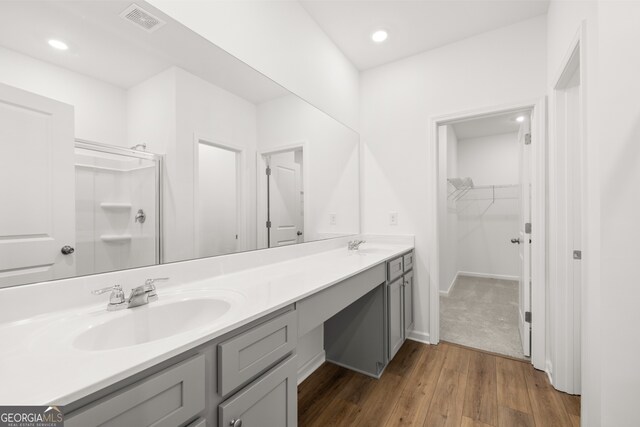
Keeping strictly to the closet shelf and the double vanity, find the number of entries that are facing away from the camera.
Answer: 0

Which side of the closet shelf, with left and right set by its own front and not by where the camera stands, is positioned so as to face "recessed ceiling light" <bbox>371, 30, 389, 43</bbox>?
front

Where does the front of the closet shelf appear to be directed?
toward the camera

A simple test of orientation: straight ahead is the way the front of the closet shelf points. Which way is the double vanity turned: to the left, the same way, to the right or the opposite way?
to the left

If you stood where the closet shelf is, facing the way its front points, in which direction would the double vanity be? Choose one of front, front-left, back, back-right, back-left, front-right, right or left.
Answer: front

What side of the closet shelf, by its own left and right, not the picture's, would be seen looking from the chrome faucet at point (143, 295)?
front

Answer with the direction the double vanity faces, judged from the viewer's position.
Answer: facing the viewer and to the right of the viewer
